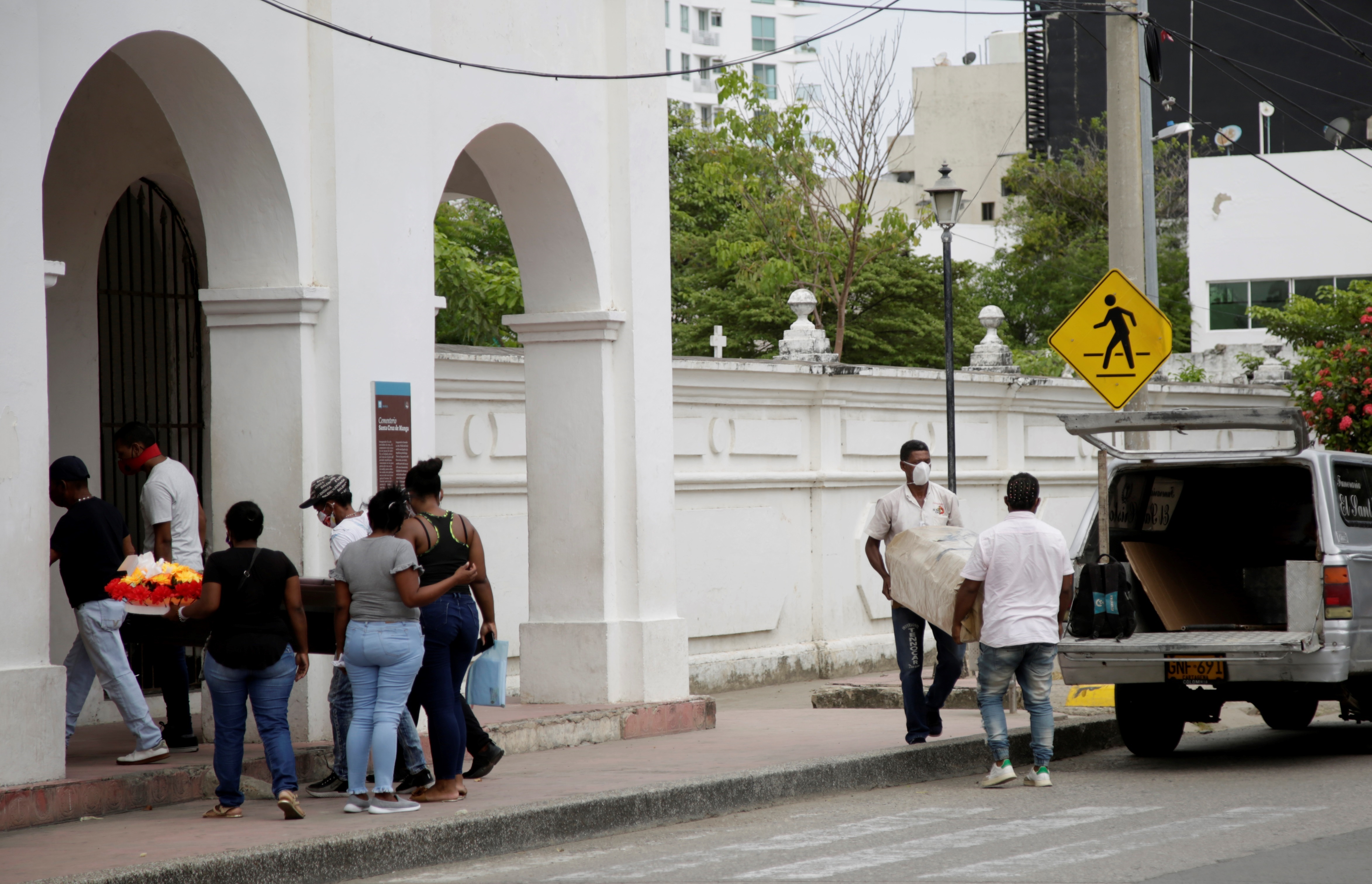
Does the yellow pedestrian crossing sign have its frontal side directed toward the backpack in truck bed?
yes

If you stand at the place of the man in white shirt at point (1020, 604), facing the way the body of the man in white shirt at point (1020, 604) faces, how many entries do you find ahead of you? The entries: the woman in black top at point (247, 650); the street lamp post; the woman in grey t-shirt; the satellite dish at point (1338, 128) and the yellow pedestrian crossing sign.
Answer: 3

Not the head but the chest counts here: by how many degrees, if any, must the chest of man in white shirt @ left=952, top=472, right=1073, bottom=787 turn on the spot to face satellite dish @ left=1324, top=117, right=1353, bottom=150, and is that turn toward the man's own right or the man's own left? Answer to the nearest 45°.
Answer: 0° — they already face it

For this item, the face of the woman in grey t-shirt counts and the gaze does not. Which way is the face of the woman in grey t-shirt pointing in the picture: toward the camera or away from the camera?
away from the camera

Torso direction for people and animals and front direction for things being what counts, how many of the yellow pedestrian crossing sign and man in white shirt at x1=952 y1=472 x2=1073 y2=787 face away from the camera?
1

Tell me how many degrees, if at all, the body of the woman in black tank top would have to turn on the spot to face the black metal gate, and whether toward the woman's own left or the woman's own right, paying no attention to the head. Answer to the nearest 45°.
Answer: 0° — they already face it

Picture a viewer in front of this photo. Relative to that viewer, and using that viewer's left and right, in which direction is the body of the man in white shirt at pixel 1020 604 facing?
facing away from the viewer

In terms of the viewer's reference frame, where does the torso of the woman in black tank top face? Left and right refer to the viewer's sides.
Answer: facing away from the viewer and to the left of the viewer

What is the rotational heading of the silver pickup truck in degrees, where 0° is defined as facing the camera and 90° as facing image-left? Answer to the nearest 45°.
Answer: approximately 225°

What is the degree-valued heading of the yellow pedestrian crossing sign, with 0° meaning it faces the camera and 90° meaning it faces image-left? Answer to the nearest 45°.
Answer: approximately 0°

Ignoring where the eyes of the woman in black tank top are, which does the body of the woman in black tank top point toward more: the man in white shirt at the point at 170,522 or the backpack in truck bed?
the man in white shirt

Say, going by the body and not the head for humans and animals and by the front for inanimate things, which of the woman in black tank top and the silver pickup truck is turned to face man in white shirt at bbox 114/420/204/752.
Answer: the woman in black tank top

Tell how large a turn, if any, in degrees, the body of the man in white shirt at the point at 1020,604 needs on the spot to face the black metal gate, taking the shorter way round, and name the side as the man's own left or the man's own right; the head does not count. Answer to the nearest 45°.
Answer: approximately 90° to the man's own left

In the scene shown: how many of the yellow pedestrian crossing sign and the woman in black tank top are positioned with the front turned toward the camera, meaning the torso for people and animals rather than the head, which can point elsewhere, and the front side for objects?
1
